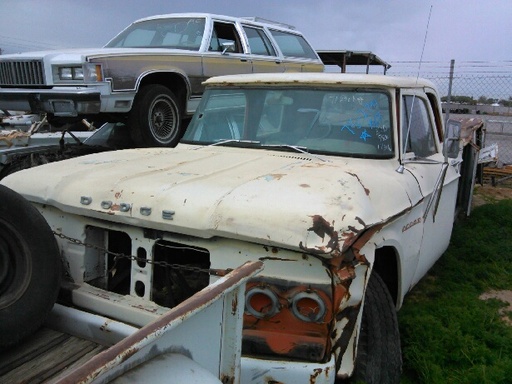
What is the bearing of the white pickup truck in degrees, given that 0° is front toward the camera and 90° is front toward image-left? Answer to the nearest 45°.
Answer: approximately 45°

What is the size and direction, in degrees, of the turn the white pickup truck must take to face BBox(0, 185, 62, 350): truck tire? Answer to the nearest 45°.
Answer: approximately 45° to its right
